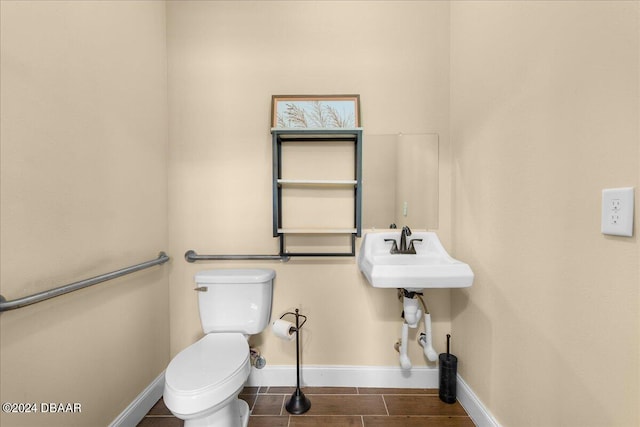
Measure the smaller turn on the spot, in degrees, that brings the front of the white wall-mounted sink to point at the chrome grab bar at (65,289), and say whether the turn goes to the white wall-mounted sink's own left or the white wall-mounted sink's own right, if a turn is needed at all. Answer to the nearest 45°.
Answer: approximately 45° to the white wall-mounted sink's own right

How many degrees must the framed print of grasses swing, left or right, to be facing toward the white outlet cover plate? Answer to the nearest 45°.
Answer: approximately 45° to its left

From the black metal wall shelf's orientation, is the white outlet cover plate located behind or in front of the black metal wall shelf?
in front

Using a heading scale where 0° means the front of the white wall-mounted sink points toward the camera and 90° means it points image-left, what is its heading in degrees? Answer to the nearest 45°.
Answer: approximately 0°
